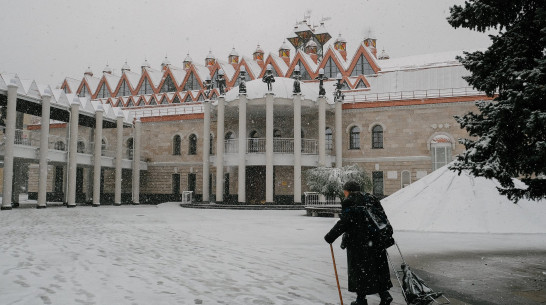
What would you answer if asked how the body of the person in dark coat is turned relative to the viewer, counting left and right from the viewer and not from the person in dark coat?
facing to the left of the viewer

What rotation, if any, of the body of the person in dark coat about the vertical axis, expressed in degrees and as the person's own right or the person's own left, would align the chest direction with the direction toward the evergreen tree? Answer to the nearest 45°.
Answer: approximately 135° to the person's own right
